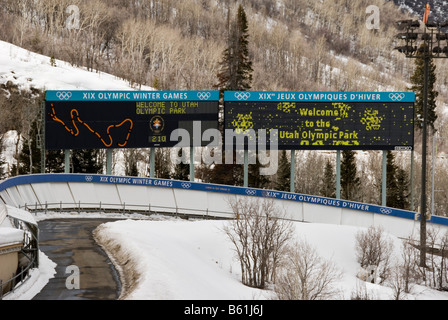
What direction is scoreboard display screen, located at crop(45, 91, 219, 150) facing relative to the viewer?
toward the camera

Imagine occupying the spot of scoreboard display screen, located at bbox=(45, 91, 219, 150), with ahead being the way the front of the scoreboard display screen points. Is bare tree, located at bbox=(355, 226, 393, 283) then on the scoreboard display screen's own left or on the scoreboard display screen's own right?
on the scoreboard display screen's own left
